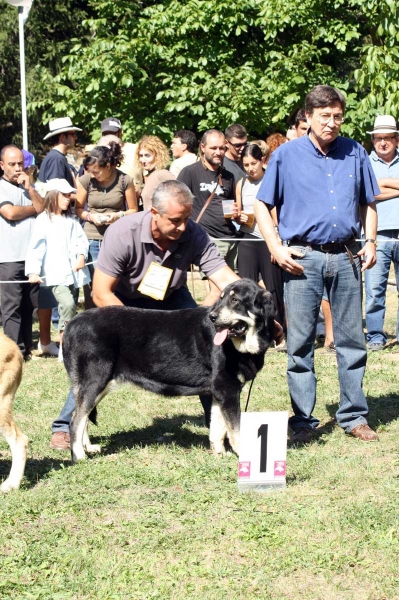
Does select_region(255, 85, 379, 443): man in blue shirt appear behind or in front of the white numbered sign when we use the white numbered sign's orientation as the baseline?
behind

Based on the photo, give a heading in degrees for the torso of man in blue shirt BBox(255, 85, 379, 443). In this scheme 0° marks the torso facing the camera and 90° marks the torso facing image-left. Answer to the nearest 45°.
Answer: approximately 0°

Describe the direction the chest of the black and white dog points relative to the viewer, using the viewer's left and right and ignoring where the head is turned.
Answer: facing to the right of the viewer

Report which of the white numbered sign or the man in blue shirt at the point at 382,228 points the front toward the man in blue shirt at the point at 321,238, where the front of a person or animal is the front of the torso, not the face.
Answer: the man in blue shirt at the point at 382,228

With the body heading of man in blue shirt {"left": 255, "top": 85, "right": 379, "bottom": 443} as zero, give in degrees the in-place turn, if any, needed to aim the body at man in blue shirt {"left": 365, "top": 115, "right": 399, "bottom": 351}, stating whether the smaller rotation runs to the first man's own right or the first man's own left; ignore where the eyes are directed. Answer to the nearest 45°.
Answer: approximately 180°

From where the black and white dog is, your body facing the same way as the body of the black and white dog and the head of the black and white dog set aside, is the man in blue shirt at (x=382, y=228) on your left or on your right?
on your left

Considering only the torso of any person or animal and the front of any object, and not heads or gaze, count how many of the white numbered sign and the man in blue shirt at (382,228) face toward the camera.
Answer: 2

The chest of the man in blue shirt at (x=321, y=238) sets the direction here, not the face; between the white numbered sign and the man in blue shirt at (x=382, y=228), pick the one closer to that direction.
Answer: the white numbered sign

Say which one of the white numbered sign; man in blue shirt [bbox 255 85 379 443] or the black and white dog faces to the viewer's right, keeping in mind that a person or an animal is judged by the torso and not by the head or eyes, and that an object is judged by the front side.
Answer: the black and white dog

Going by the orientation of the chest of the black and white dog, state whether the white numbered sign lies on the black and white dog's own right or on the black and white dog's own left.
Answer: on the black and white dog's own right

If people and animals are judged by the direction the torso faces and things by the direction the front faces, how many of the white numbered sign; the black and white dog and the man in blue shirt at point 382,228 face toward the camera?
2

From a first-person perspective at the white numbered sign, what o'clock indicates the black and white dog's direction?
The black and white dog is roughly at 5 o'clock from the white numbered sign.

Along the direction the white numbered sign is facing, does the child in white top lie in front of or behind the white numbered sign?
behind

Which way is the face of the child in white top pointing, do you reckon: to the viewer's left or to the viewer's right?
to the viewer's right
